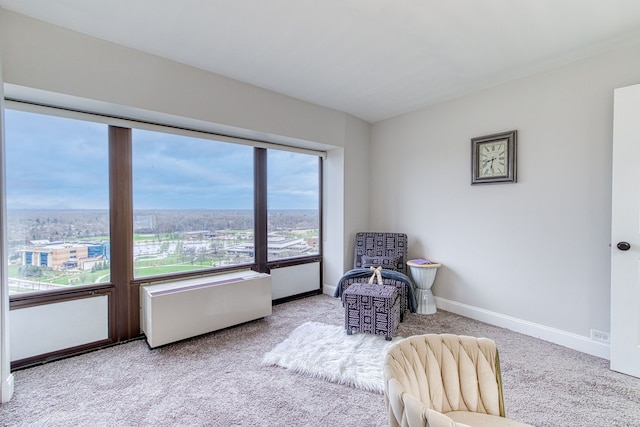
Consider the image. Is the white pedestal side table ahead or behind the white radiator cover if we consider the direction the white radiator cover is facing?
ahead

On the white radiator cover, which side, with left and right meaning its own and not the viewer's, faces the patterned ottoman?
front

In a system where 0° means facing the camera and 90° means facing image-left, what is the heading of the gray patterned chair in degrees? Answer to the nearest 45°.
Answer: approximately 0°

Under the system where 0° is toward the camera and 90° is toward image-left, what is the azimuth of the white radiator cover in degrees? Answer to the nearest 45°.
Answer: approximately 315°

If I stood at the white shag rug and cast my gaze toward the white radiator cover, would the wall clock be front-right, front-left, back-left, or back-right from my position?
back-right

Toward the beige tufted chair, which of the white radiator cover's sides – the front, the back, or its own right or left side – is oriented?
front

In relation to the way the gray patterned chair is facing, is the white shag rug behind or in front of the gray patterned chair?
in front

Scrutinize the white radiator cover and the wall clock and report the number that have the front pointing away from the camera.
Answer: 0

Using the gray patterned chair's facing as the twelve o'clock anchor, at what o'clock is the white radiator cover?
The white radiator cover is roughly at 2 o'clock from the gray patterned chair.

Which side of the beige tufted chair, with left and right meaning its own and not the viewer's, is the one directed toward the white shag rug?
back

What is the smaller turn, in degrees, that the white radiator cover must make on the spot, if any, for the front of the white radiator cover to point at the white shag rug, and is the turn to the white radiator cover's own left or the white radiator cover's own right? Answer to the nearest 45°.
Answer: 0° — it already faces it
